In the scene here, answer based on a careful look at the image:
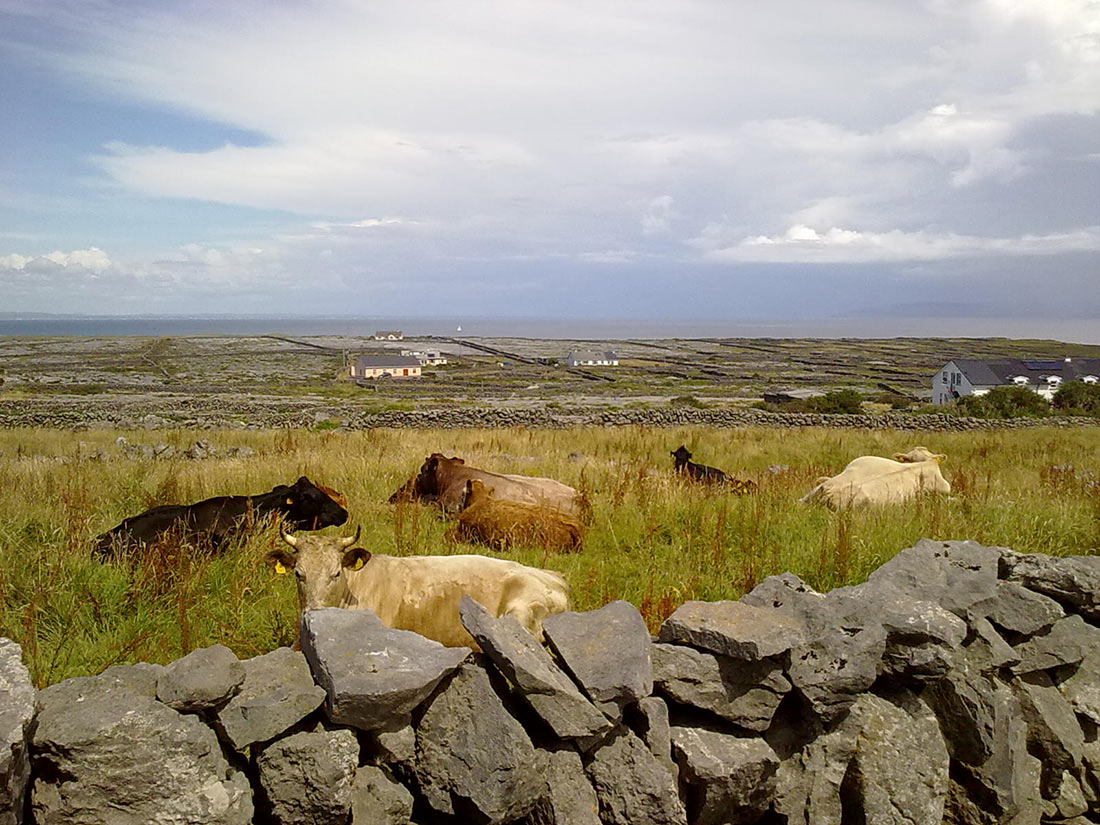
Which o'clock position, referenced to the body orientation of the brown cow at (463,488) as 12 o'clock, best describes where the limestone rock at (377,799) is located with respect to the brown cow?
The limestone rock is roughly at 9 o'clock from the brown cow.

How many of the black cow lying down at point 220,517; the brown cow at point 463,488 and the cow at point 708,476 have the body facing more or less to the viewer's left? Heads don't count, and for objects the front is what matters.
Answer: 2

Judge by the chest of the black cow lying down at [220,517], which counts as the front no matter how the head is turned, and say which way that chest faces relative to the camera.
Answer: to the viewer's right

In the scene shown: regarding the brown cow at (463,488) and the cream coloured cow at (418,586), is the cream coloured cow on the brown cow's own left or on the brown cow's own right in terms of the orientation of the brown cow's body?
on the brown cow's own left

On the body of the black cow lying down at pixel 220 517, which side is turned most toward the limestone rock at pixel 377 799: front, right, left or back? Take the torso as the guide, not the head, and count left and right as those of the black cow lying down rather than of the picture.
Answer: right

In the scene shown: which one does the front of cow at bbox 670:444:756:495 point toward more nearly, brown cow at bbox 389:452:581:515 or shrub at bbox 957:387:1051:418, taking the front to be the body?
the brown cow

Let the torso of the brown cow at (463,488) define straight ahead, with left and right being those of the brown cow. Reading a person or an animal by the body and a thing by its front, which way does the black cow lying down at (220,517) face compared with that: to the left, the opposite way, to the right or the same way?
the opposite way

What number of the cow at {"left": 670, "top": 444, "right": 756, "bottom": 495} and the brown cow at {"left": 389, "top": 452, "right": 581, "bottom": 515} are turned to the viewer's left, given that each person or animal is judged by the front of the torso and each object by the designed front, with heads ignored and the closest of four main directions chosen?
2

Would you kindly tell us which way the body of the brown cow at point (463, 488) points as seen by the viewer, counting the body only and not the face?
to the viewer's left

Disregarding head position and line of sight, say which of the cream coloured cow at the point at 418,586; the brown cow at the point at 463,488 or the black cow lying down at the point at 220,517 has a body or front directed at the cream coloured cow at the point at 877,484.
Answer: the black cow lying down

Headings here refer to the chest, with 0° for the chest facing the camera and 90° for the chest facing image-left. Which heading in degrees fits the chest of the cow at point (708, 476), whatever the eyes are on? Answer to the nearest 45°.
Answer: approximately 90°

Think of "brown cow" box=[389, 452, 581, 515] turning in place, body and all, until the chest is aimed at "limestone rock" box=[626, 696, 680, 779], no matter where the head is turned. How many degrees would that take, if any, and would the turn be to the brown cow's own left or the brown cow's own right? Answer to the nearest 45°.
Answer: approximately 90° to the brown cow's own left

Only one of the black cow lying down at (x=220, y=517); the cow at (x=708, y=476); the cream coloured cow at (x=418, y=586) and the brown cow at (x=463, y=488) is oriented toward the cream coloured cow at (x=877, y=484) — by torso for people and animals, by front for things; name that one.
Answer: the black cow lying down
